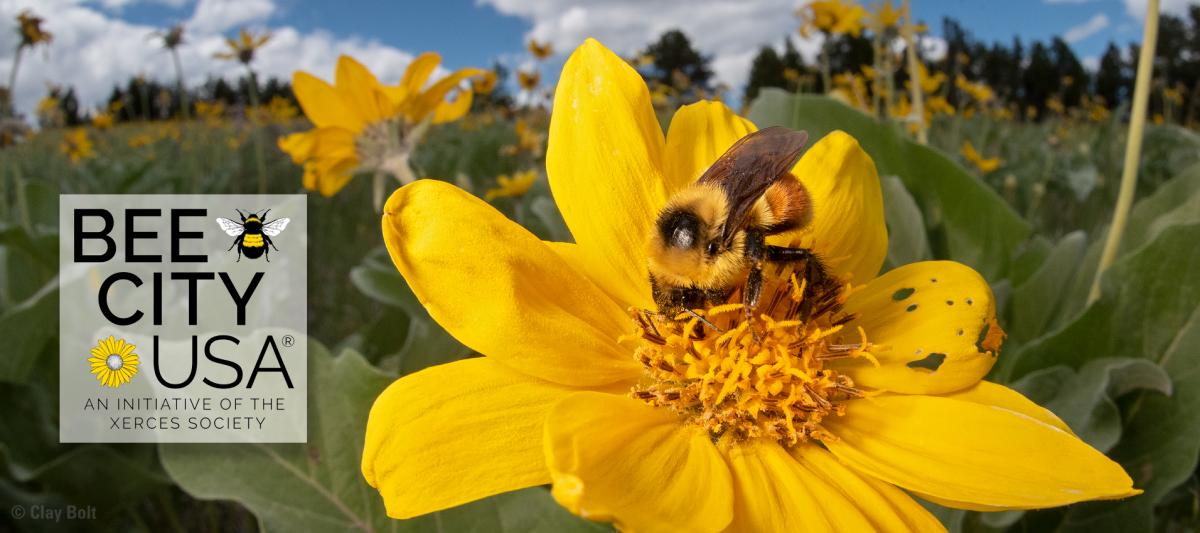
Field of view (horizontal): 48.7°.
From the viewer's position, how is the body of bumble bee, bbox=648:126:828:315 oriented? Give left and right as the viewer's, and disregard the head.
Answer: facing the viewer and to the left of the viewer

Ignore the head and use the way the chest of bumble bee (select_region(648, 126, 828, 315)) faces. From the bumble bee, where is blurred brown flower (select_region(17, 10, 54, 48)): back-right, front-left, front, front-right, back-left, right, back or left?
right

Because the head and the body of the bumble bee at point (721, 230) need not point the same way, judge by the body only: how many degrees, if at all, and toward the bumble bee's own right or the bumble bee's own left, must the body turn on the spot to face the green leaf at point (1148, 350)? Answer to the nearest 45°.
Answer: approximately 180°

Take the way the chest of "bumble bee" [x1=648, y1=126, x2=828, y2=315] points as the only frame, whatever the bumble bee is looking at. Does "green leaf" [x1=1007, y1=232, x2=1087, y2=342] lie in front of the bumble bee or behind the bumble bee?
behind

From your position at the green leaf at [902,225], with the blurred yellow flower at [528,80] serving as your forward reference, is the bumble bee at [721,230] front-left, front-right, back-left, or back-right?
back-left

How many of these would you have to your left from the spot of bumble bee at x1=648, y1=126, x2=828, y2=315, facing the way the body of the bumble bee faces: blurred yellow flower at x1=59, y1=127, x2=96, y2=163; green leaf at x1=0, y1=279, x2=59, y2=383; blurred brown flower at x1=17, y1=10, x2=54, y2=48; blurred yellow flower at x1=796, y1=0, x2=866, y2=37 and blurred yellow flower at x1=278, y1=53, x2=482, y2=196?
0

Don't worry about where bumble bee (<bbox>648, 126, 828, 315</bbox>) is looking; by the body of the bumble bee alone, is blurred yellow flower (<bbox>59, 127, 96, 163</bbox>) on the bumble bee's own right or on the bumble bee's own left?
on the bumble bee's own right

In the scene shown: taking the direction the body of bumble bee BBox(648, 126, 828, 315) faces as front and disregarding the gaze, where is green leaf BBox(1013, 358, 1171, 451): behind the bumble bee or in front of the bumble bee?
behind

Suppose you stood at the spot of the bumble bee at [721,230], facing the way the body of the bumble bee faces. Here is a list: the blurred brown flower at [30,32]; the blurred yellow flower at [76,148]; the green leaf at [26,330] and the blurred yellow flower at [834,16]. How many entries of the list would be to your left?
0

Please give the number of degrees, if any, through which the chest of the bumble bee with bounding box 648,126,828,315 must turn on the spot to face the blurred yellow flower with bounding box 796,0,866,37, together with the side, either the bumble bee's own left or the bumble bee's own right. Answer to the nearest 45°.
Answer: approximately 135° to the bumble bee's own right

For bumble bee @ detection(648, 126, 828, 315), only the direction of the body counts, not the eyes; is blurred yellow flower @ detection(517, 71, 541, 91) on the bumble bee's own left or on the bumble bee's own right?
on the bumble bee's own right
